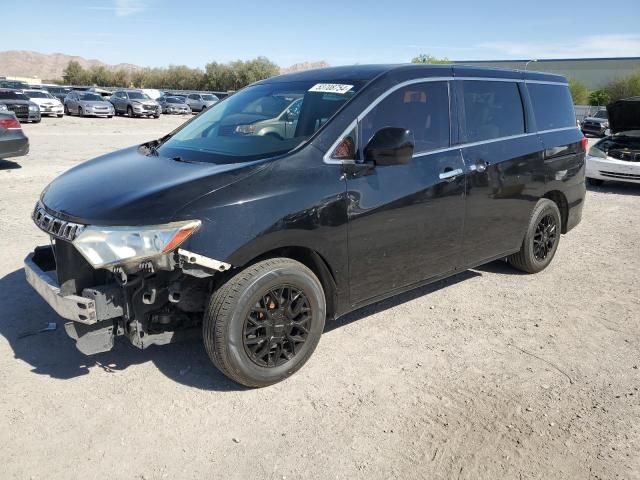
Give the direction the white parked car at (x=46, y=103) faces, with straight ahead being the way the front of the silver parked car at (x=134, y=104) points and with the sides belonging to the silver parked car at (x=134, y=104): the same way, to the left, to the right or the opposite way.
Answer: the same way

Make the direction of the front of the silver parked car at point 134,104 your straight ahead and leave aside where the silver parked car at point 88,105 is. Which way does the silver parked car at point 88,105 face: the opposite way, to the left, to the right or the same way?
the same way

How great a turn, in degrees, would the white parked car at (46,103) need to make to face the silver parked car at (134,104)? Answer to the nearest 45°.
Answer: approximately 90° to its left

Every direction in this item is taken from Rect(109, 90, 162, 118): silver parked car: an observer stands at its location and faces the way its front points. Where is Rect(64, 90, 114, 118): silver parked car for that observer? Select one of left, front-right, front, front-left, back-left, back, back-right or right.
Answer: right

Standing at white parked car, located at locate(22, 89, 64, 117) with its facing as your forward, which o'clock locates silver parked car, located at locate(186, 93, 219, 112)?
The silver parked car is roughly at 9 o'clock from the white parked car.

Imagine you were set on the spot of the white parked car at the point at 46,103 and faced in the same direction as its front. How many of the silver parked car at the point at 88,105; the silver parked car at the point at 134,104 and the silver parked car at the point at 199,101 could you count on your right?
0

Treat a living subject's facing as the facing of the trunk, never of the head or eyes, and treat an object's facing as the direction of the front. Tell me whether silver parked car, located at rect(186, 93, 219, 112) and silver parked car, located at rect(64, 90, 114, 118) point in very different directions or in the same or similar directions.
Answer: same or similar directions

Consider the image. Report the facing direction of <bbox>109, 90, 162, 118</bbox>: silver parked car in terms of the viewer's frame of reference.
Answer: facing the viewer and to the right of the viewer

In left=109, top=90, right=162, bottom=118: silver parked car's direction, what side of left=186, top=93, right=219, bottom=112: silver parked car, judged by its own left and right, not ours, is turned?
right

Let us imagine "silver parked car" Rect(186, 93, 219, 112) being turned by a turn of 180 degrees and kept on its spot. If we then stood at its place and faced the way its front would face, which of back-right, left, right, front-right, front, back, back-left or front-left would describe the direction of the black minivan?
back-left

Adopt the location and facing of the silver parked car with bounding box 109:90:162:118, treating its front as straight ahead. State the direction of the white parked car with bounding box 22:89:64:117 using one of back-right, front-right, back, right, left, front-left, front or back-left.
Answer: right

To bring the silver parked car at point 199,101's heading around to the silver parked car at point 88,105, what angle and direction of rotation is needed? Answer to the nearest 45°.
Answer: approximately 90° to its right

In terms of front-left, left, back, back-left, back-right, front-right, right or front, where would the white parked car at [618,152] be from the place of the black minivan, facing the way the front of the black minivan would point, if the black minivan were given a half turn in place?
front
